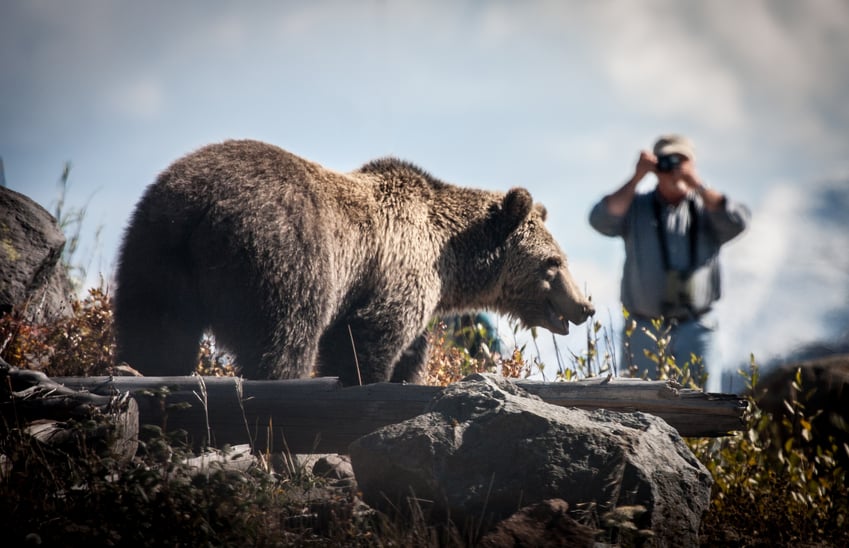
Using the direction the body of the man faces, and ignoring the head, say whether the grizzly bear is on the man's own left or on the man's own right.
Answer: on the man's own right

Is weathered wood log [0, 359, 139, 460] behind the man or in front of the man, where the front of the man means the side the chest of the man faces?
in front

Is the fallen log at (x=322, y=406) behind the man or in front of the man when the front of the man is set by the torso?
in front

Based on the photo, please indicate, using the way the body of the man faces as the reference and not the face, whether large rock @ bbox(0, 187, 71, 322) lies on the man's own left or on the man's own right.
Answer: on the man's own right

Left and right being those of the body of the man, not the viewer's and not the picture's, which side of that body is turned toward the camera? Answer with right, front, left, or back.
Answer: front

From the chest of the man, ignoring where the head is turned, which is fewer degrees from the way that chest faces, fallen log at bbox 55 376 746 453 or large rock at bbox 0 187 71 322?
the fallen log

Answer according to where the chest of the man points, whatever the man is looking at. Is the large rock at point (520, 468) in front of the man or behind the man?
in front
